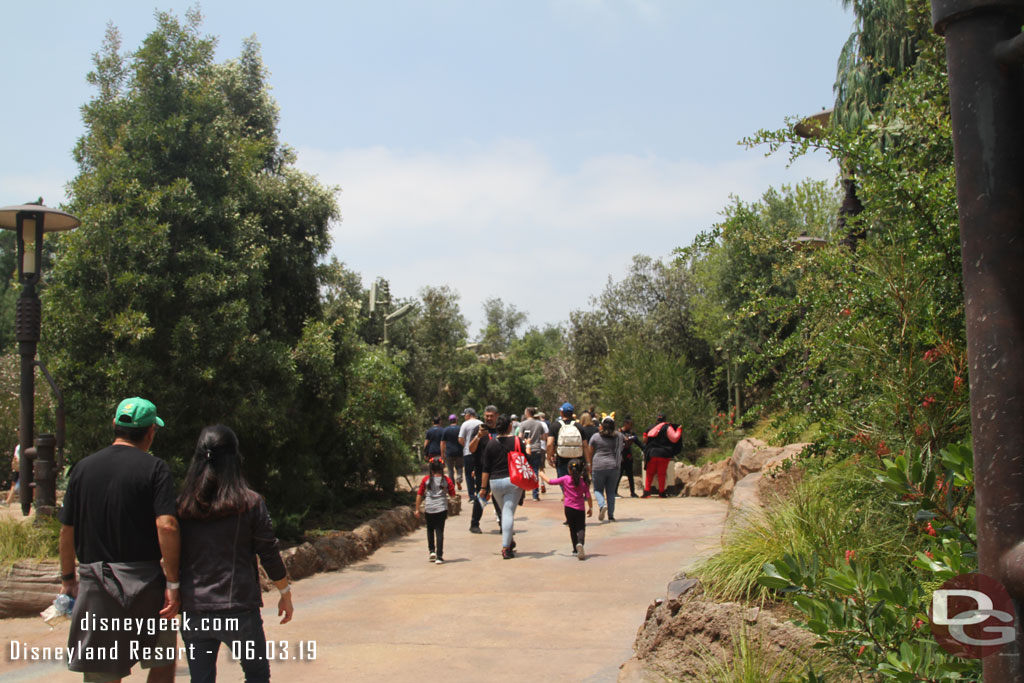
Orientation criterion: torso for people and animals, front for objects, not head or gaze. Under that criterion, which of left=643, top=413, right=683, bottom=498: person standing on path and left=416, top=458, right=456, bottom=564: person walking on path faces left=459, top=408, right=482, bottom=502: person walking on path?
left=416, top=458, right=456, bottom=564: person walking on path

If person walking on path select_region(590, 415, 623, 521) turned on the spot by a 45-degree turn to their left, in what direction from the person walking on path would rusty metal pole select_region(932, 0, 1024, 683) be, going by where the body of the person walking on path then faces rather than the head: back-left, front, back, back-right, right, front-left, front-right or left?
back-left

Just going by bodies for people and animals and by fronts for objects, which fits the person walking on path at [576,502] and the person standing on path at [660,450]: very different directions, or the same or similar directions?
same or similar directions

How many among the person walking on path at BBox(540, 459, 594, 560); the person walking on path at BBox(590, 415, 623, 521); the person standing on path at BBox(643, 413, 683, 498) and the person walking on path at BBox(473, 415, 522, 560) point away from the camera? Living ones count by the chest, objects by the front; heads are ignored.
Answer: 4

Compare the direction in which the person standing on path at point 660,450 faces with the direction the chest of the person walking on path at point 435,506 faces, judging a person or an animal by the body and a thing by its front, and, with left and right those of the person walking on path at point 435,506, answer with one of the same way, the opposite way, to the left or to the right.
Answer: the same way

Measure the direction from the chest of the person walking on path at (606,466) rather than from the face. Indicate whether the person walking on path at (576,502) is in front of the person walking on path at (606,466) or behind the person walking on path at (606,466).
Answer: behind

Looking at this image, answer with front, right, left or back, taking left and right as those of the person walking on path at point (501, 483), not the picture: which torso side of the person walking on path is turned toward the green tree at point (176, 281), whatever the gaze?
left

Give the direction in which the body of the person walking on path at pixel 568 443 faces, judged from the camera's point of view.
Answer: away from the camera

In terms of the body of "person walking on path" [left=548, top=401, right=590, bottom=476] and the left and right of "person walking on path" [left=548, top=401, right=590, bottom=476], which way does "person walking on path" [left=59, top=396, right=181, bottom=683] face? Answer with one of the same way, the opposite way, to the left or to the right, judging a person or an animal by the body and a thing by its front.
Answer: the same way

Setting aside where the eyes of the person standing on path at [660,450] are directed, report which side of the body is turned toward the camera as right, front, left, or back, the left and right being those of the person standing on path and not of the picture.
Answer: back

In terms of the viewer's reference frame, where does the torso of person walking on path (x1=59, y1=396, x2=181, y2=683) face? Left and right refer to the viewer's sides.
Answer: facing away from the viewer and to the right of the viewer

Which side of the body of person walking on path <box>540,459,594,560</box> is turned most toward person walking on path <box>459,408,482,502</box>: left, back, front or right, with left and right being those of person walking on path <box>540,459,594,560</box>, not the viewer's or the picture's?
front

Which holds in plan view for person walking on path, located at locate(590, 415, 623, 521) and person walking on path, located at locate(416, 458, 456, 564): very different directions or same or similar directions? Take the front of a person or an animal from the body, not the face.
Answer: same or similar directions

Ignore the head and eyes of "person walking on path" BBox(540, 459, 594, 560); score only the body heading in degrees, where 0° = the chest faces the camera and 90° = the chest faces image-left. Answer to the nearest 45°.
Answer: approximately 180°

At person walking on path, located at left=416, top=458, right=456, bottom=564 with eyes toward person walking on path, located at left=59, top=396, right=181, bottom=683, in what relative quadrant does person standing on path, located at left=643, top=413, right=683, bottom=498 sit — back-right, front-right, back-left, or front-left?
back-left

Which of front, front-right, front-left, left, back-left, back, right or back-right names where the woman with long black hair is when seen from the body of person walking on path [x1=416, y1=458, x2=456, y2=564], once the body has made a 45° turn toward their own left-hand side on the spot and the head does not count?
back-left

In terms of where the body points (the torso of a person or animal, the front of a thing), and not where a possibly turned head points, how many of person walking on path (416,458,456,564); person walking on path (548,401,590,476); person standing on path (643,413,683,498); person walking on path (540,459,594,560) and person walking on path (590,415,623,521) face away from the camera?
5

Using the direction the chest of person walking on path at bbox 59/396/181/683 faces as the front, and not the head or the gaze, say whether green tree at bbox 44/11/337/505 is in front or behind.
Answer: in front

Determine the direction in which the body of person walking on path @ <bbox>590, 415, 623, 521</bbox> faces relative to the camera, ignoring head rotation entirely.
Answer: away from the camera
